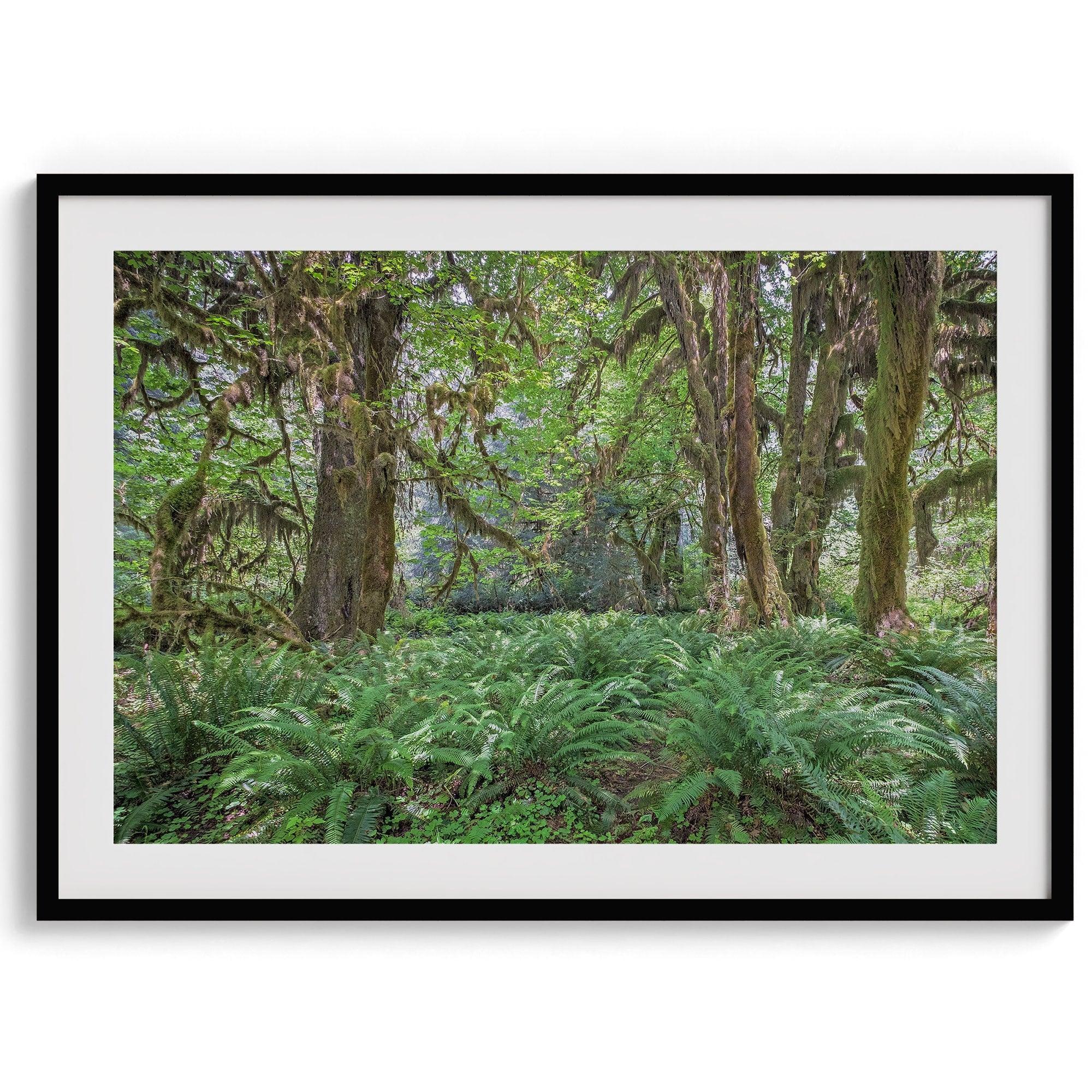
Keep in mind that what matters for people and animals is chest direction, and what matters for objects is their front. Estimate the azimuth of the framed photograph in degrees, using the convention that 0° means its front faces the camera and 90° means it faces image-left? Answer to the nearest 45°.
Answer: approximately 0°
